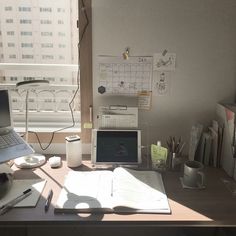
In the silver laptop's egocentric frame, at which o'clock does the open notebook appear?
The open notebook is roughly at 12 o'clock from the silver laptop.

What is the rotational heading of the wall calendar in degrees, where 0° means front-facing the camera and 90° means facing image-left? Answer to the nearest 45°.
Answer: approximately 0°

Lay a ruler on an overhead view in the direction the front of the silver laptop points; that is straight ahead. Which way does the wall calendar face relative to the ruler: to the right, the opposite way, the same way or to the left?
to the right

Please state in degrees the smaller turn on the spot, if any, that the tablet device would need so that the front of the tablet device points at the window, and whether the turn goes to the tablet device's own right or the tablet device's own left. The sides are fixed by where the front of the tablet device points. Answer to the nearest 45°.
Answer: approximately 135° to the tablet device's own right

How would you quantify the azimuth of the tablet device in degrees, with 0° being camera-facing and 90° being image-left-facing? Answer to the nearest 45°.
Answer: approximately 0°

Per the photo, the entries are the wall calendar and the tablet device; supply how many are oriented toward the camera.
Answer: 2

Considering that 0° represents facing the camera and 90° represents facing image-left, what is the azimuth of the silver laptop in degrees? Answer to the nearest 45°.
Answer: approximately 315°

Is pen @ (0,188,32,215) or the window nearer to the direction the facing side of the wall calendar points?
the pen
